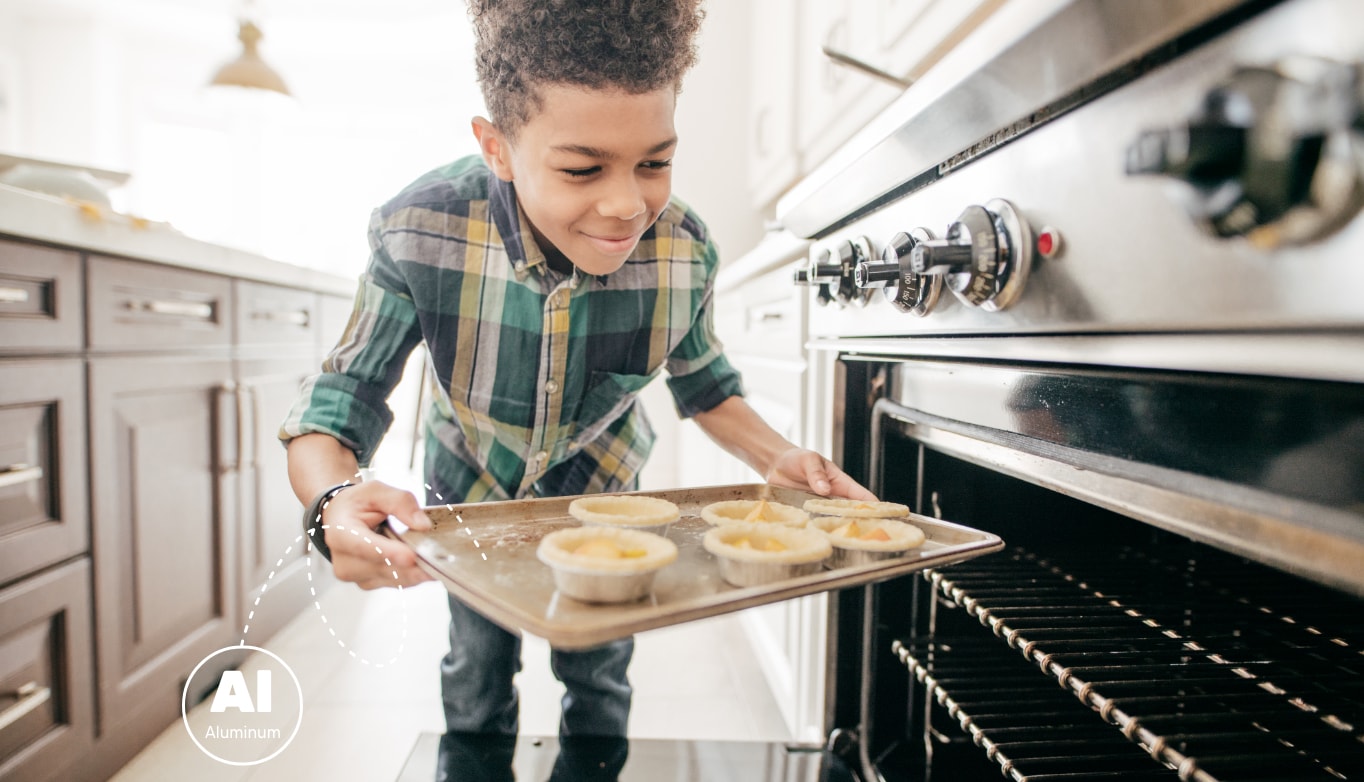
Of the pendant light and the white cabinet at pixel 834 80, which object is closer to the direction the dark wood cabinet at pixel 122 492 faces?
the white cabinet

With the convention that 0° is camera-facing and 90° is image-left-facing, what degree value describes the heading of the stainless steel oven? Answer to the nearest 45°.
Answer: approximately 45°

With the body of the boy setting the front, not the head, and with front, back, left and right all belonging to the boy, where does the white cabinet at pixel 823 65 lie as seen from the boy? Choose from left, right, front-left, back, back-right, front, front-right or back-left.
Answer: back-left

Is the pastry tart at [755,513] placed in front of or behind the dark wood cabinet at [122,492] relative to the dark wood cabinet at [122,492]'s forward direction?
in front

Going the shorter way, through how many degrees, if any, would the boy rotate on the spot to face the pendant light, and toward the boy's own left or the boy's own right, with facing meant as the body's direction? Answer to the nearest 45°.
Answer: approximately 135° to the boy's own right

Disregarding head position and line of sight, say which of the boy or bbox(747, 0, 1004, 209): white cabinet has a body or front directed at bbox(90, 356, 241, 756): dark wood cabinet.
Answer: the white cabinet

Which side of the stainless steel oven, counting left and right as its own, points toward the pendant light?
right

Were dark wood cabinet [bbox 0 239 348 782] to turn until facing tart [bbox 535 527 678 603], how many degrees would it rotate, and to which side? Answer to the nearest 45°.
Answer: approximately 45° to its right

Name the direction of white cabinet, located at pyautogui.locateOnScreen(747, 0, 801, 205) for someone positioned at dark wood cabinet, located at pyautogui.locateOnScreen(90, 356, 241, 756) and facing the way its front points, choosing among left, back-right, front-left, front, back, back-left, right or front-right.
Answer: front-left

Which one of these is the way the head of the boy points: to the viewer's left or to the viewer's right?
to the viewer's right

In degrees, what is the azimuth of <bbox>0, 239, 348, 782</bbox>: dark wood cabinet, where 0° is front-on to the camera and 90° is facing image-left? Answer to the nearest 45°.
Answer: approximately 315°

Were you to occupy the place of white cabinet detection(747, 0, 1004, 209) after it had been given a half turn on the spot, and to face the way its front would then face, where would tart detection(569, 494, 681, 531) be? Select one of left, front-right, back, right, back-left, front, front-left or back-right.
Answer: back-right

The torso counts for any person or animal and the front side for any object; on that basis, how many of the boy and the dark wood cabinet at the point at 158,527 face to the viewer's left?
0

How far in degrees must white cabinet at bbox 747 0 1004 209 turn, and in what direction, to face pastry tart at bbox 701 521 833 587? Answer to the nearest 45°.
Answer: approximately 45° to its left
